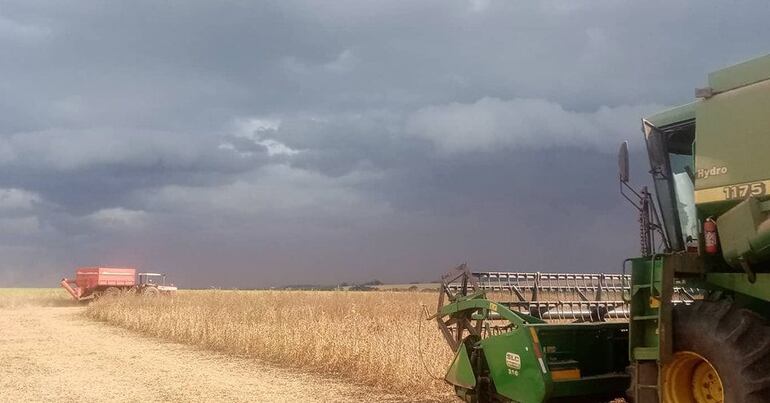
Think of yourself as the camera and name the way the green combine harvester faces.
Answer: facing away from the viewer and to the left of the viewer

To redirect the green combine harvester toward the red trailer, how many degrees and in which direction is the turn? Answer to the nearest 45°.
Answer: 0° — it already faces it
